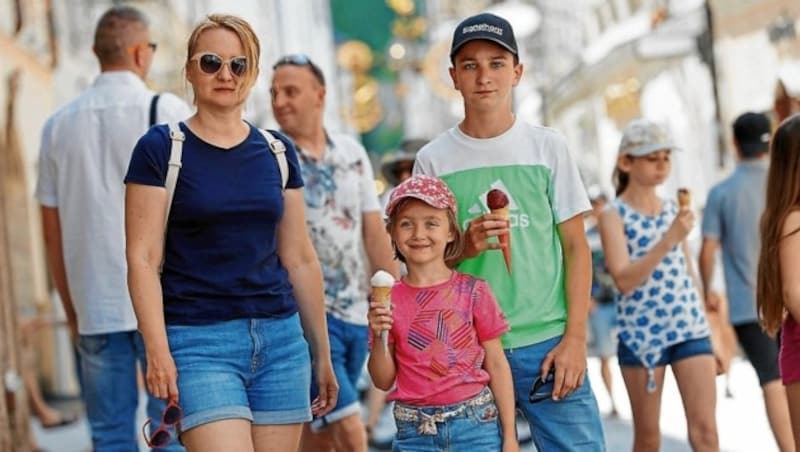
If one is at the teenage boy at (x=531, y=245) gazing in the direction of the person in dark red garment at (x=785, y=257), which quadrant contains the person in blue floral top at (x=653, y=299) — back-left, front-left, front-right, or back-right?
front-left

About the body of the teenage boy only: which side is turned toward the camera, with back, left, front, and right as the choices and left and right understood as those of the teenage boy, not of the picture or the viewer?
front

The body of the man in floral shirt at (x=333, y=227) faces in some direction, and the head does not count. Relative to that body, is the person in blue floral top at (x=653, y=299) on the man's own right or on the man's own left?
on the man's own left

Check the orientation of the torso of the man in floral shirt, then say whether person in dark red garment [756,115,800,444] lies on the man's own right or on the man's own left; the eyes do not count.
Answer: on the man's own left

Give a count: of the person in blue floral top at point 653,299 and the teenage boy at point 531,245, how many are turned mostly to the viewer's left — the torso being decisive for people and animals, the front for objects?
0

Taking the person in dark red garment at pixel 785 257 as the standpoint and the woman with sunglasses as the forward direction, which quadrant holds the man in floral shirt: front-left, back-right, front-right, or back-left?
front-right

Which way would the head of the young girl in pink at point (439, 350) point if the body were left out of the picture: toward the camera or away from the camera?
toward the camera

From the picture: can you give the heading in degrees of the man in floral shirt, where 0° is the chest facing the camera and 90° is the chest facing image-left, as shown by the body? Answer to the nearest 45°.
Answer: approximately 45°

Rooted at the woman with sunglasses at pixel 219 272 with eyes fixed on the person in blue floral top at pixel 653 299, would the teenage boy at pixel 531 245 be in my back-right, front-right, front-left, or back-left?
front-right
